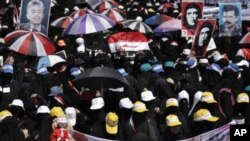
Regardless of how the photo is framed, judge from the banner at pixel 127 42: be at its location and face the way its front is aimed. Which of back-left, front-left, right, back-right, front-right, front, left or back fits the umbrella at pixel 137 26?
back

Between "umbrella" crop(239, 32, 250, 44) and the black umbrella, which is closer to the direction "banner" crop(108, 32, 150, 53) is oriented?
the black umbrella

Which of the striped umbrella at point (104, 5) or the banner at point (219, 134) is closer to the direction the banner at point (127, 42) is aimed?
the banner

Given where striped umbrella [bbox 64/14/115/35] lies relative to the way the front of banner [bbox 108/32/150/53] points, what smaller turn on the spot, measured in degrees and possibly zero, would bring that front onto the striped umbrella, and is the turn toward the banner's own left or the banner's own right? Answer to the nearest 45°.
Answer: approximately 135° to the banner's own right

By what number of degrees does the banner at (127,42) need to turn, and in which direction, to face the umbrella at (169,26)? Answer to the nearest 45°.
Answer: approximately 135° to its left

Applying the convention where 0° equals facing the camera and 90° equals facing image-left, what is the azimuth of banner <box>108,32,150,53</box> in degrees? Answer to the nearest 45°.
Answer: approximately 0°

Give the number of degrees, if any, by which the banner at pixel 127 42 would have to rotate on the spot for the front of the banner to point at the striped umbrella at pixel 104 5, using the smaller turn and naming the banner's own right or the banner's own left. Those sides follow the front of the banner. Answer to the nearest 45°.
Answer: approximately 180°

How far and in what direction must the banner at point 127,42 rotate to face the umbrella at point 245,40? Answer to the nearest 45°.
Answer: approximately 90° to its left

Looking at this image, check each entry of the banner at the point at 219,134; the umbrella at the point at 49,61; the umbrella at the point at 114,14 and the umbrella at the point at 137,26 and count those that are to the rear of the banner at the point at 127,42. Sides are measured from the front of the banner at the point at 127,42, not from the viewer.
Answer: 2

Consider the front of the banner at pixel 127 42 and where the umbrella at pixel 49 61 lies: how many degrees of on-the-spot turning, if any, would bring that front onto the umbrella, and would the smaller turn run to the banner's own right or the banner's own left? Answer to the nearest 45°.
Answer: approximately 45° to the banner's own right

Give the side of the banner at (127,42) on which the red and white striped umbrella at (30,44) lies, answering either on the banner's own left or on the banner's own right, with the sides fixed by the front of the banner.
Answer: on the banner's own right
